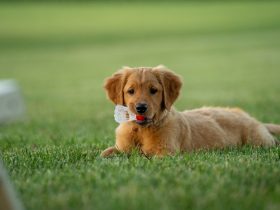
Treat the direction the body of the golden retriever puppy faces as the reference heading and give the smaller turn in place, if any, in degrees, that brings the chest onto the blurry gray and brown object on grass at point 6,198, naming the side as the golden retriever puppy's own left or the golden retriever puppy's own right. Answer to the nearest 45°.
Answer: approximately 45° to the golden retriever puppy's own left

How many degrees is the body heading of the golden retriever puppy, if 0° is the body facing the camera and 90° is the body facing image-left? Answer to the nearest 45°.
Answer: approximately 45°

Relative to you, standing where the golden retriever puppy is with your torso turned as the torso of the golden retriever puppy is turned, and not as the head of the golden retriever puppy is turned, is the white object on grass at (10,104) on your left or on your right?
on your right
